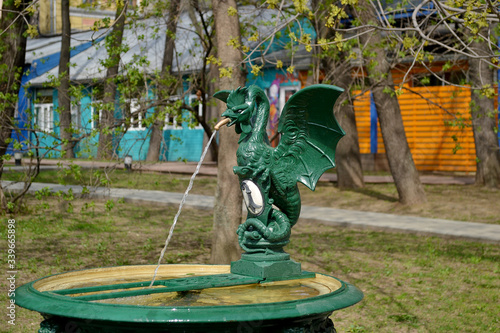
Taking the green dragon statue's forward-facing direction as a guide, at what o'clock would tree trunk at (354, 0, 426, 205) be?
The tree trunk is roughly at 5 o'clock from the green dragon statue.

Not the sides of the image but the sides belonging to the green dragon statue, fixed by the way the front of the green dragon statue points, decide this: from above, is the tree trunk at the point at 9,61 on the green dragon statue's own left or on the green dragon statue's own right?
on the green dragon statue's own right

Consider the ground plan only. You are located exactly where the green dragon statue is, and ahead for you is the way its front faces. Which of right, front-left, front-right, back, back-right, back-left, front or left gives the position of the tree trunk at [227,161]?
back-right

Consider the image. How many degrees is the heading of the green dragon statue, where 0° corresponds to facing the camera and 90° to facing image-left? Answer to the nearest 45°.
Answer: approximately 45°

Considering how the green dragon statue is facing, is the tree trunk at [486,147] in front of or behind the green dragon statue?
behind
